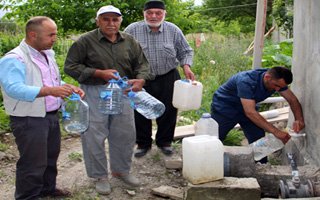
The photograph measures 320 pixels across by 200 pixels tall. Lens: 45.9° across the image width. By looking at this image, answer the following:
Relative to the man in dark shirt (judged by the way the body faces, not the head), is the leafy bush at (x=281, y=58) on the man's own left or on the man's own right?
on the man's own left

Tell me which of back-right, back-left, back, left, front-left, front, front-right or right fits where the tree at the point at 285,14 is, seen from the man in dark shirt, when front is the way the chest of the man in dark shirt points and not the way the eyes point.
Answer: back-left

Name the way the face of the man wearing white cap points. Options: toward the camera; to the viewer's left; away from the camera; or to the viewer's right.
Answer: toward the camera

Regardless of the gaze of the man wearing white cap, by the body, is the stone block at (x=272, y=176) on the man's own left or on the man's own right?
on the man's own left

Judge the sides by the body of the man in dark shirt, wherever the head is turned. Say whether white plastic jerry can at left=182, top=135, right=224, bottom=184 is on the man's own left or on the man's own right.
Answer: on the man's own right

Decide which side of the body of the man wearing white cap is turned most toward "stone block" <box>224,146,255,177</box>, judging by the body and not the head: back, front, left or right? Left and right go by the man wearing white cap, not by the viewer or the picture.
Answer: left

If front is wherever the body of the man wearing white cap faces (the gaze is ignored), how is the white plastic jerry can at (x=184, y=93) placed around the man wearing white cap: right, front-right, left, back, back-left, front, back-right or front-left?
back-left

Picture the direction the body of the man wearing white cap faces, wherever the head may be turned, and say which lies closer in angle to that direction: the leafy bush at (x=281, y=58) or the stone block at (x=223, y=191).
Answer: the stone block

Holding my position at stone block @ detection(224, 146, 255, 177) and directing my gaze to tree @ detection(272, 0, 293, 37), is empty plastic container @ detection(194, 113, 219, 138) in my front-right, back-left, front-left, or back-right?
front-left

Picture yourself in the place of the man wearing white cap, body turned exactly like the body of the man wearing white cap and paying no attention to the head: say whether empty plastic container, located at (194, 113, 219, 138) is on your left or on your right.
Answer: on your left

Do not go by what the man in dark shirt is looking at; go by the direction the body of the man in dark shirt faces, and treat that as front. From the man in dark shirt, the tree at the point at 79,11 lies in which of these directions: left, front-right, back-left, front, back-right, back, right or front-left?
back

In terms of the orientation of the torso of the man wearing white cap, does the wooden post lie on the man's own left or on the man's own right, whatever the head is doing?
on the man's own left

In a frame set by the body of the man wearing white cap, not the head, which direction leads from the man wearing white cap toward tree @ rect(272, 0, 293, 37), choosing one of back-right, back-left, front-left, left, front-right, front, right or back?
back-left

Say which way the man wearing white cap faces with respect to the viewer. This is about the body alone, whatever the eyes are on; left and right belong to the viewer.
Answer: facing the viewer

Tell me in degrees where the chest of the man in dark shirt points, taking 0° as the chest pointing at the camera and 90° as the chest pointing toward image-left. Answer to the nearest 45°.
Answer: approximately 315°

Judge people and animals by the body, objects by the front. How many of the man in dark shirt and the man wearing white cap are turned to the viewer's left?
0
